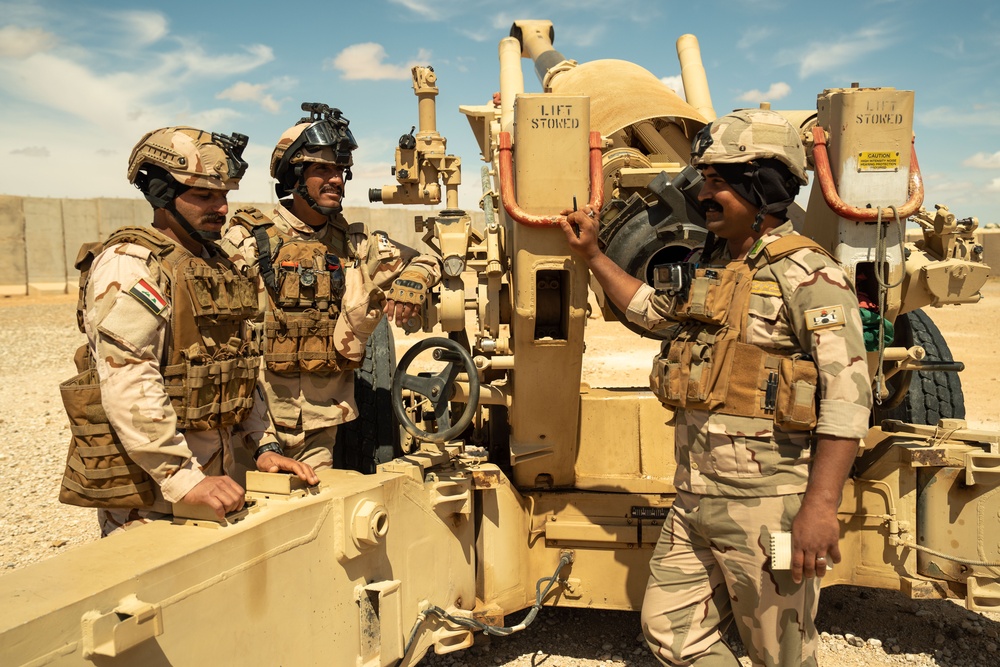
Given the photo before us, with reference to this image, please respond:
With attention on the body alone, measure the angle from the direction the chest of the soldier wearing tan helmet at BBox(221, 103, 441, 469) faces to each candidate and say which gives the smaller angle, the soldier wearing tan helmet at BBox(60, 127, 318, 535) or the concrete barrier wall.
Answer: the soldier wearing tan helmet

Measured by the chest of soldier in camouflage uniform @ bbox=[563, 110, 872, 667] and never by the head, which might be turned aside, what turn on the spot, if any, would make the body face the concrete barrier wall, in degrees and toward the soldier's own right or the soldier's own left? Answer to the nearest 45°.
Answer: approximately 90° to the soldier's own right

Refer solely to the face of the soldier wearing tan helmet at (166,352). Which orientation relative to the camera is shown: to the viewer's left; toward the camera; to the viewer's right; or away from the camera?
to the viewer's right

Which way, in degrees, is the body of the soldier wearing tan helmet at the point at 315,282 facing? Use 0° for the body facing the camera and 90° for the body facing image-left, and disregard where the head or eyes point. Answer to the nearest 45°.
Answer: approximately 315°

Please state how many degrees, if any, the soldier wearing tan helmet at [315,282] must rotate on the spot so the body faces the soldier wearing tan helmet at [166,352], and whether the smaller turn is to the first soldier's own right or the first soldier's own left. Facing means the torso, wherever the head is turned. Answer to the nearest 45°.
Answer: approximately 90° to the first soldier's own right

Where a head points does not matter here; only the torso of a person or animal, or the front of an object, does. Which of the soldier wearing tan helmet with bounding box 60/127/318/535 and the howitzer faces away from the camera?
the howitzer

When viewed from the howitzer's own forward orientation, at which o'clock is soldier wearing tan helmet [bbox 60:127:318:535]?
The soldier wearing tan helmet is roughly at 8 o'clock from the howitzer.

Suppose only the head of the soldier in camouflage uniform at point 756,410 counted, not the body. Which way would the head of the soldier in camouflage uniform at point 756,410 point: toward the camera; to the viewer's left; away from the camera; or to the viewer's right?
to the viewer's left

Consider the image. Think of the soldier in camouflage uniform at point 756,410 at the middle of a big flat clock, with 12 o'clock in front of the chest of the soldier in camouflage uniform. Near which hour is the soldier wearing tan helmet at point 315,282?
The soldier wearing tan helmet is roughly at 2 o'clock from the soldier in camouflage uniform.

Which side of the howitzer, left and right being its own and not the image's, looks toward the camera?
back

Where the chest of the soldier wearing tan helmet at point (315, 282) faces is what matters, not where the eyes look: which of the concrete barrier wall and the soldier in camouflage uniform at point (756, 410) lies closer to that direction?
the soldier in camouflage uniform

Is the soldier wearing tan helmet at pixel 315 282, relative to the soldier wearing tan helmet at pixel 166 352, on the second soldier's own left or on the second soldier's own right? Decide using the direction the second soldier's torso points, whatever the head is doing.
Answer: on the second soldier's own left

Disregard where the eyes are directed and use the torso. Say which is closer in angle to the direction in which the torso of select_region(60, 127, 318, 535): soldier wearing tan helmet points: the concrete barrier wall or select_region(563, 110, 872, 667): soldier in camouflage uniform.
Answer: the soldier in camouflage uniform
